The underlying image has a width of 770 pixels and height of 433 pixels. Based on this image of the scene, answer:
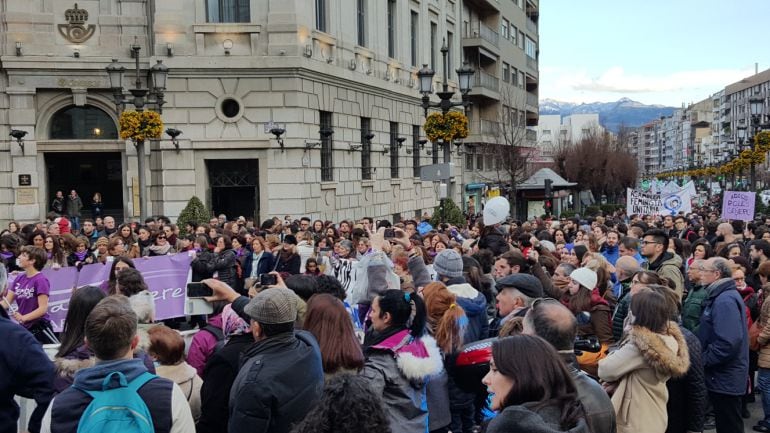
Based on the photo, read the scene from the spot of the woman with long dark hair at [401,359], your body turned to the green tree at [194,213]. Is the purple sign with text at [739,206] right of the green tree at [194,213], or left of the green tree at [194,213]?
right

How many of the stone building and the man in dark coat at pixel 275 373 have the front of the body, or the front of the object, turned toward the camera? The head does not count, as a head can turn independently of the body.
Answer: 1

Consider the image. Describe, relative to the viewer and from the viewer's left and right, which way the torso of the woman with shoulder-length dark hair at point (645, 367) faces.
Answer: facing away from the viewer and to the left of the viewer

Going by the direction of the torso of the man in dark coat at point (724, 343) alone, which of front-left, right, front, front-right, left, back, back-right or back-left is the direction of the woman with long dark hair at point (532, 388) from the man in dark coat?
left

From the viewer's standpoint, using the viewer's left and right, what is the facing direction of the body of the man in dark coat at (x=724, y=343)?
facing to the left of the viewer

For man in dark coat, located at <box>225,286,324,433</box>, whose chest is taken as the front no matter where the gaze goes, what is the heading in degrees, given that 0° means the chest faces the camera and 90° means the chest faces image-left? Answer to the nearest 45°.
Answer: approximately 135°

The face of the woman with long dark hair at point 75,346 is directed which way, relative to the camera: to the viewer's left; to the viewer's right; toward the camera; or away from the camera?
away from the camera

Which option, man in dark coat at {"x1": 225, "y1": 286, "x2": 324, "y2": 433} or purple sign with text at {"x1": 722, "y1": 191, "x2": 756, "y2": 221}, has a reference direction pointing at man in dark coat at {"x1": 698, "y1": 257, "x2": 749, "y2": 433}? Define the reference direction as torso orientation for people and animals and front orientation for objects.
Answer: the purple sign with text

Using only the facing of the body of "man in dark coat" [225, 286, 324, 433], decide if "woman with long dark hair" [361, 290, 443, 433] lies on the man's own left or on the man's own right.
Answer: on the man's own right

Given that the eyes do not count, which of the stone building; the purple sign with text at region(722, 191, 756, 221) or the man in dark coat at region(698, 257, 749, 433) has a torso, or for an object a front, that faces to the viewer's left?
the man in dark coat
